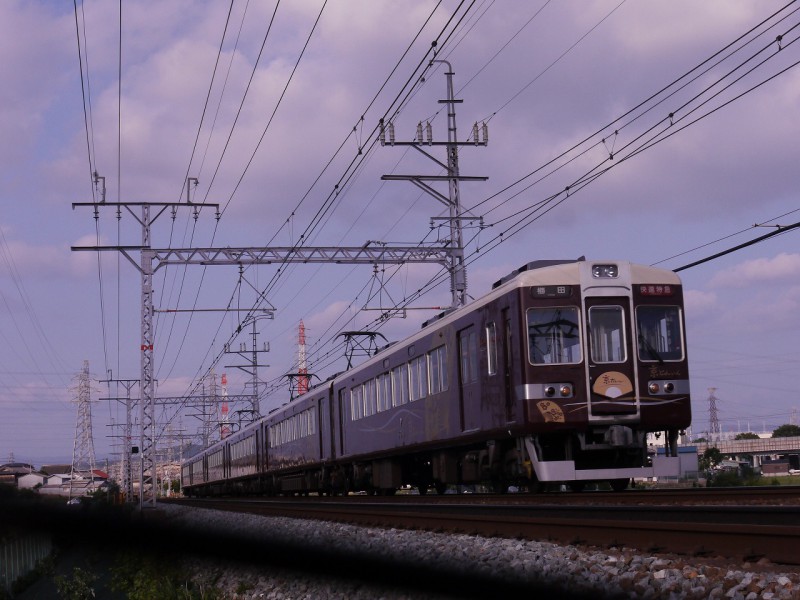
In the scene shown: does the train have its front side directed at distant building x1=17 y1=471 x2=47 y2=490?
no

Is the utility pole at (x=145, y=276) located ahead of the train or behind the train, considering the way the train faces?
behind

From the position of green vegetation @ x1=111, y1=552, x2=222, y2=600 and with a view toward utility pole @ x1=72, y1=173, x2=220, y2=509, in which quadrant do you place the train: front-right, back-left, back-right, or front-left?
front-right

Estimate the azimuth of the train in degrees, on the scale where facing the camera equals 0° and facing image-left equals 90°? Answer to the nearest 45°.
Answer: approximately 315°

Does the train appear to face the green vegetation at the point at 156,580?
no
